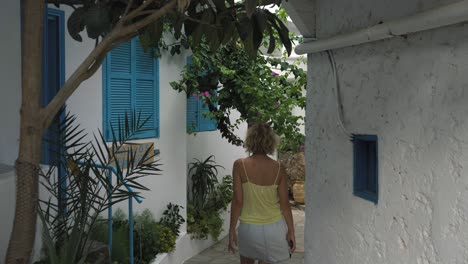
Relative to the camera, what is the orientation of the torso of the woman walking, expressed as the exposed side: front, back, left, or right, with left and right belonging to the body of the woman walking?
back

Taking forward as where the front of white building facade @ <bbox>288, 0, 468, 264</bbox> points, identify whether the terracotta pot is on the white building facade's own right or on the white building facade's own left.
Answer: on the white building facade's own right

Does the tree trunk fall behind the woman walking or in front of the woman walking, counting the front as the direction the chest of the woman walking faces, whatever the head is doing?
behind

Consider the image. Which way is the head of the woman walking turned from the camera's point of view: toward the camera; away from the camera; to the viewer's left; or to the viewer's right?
away from the camera

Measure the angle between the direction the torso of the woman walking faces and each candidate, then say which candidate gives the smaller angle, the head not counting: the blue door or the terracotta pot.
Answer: the terracotta pot

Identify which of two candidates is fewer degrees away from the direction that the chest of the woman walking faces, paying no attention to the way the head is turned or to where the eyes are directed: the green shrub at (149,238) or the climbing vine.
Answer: the climbing vine

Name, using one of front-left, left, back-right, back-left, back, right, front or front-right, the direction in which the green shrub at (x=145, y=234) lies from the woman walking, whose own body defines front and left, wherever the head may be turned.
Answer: front-left

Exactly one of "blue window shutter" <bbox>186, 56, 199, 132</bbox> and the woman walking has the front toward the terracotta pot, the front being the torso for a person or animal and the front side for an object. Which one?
the woman walking

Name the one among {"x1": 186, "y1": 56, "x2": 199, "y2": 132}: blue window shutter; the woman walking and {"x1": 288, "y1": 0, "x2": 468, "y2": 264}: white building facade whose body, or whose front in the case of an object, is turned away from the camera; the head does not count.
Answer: the woman walking

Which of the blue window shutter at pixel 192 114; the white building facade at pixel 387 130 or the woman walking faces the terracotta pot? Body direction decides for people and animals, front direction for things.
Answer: the woman walking

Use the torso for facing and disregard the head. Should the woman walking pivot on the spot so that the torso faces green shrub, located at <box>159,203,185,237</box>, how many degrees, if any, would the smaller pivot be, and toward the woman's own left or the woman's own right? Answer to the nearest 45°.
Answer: approximately 45° to the woman's own left

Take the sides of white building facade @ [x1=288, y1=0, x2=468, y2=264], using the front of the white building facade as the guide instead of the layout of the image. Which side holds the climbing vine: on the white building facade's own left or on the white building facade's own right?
on the white building facade's own right

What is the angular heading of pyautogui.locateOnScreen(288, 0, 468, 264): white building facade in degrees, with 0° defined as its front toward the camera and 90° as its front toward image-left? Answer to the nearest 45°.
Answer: approximately 45°

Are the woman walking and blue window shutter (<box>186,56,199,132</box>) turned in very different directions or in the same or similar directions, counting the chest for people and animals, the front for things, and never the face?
very different directions
